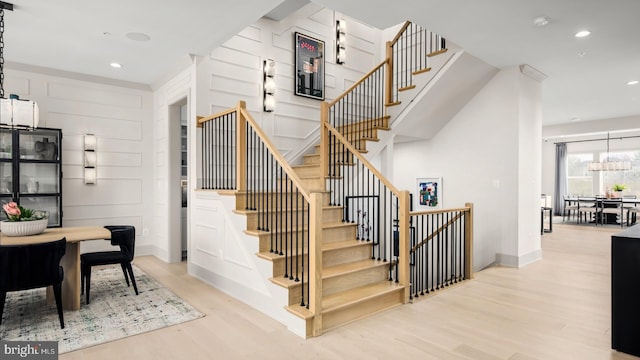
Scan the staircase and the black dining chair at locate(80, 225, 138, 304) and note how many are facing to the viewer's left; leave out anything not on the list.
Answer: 1

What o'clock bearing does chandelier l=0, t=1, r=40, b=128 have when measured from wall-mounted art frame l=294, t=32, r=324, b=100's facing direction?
The chandelier is roughly at 3 o'clock from the wall-mounted art frame.

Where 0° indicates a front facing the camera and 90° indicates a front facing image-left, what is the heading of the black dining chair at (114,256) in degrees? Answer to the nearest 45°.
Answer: approximately 90°

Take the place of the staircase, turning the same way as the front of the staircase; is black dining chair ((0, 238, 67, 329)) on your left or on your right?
on your right

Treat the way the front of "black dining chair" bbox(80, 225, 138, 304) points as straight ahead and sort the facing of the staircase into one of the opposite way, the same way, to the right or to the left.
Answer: to the left

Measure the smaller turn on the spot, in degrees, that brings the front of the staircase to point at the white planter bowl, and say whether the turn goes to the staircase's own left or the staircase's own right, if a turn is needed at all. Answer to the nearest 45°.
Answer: approximately 135° to the staircase's own right

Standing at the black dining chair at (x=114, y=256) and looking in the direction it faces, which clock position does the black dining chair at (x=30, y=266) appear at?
the black dining chair at (x=30, y=266) is roughly at 10 o'clock from the black dining chair at (x=114, y=256).

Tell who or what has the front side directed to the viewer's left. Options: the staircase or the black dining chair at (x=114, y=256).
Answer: the black dining chair
